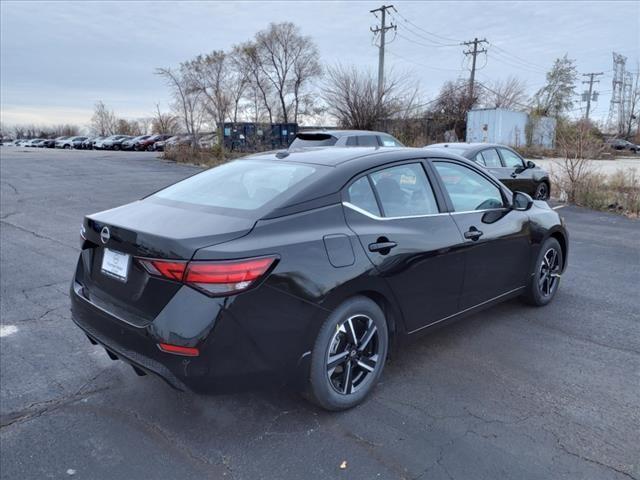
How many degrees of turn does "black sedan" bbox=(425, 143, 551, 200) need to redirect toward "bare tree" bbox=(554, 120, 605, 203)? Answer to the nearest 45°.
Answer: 0° — it already faces it

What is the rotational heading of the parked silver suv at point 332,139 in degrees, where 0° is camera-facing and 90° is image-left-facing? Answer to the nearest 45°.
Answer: approximately 225°

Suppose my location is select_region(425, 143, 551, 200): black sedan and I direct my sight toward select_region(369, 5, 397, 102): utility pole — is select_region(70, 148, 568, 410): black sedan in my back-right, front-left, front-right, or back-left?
back-left

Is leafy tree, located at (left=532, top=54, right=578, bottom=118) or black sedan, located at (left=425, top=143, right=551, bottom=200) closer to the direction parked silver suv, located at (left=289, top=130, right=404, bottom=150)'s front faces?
the leafy tree

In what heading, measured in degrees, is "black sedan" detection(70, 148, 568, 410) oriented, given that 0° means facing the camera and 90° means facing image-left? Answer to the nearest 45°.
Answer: approximately 225°

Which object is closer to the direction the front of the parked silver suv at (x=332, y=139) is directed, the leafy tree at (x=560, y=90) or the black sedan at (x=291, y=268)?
the leafy tree

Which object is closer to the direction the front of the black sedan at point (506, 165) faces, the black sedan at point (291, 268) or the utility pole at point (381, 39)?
the utility pole

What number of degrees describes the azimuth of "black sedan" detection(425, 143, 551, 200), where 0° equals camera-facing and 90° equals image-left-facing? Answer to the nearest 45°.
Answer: approximately 225°
